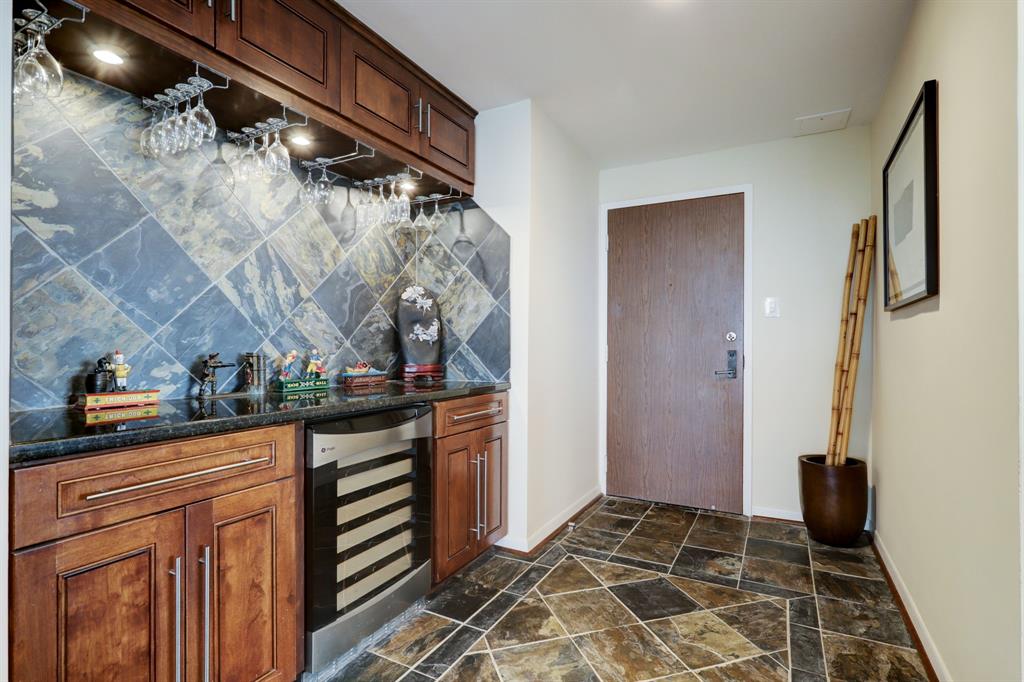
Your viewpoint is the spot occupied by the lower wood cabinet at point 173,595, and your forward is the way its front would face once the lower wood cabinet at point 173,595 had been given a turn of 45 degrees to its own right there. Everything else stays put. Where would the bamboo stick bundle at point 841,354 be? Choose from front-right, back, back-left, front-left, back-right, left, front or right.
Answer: left

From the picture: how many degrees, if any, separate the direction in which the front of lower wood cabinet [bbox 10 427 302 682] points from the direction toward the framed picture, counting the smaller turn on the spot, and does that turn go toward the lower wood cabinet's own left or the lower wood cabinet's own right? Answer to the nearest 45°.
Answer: approximately 45° to the lower wood cabinet's own left

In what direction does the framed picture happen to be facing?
to the viewer's left

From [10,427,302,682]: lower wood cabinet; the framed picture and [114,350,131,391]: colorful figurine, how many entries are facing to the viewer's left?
1

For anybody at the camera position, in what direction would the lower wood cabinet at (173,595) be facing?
facing the viewer and to the right of the viewer

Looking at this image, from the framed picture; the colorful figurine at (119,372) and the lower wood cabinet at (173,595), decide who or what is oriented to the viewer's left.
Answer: the framed picture

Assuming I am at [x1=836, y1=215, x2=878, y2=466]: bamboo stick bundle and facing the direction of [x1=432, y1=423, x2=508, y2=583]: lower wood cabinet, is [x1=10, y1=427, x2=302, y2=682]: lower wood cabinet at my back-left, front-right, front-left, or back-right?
front-left

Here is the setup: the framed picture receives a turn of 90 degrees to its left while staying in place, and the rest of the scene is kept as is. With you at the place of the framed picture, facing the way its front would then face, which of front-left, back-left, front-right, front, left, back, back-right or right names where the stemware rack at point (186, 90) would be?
front-right

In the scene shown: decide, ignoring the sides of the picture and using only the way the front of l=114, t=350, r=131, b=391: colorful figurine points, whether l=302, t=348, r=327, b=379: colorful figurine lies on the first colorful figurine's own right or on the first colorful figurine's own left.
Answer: on the first colorful figurine's own left

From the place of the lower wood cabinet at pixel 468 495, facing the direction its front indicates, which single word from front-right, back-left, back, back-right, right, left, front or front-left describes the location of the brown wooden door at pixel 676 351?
left

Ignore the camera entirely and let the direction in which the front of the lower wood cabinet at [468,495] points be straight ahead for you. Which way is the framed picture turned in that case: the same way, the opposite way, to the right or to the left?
the opposite way

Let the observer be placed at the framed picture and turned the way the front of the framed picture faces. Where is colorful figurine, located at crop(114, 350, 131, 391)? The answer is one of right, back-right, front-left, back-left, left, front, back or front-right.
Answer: front-left

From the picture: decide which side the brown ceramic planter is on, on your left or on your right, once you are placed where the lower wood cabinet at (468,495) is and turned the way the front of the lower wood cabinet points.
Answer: on your left

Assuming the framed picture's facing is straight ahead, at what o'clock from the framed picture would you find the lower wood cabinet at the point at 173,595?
The lower wood cabinet is roughly at 10 o'clock from the framed picture.
